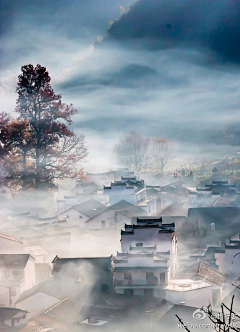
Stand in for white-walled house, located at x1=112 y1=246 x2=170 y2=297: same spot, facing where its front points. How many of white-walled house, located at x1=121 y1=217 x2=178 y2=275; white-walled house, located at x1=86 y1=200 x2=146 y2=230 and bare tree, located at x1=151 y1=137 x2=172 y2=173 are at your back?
3

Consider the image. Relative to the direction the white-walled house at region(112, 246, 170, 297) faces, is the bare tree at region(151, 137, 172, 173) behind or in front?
behind

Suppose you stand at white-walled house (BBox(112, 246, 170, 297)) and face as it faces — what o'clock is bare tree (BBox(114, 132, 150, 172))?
The bare tree is roughly at 6 o'clock from the white-walled house.

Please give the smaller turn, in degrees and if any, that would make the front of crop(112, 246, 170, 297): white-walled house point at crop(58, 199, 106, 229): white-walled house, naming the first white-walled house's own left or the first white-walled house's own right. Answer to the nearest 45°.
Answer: approximately 180°

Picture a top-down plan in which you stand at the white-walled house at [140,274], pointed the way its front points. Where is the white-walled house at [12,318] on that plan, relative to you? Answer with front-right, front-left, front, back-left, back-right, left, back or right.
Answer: front-right

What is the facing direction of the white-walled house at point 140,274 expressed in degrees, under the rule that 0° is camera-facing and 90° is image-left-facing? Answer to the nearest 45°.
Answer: approximately 0°

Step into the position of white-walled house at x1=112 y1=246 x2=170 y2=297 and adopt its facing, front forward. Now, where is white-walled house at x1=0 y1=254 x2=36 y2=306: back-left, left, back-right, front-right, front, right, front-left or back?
right

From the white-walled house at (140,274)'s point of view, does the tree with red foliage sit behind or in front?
behind

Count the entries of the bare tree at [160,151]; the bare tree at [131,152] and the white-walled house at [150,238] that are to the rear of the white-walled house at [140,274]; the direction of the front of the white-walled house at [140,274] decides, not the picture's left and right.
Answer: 3

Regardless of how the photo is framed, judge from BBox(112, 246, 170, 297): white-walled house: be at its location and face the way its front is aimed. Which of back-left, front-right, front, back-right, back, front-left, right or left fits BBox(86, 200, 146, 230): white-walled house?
back

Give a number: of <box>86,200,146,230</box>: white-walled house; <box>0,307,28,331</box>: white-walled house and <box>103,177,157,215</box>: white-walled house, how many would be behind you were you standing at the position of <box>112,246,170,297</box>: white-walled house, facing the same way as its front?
2

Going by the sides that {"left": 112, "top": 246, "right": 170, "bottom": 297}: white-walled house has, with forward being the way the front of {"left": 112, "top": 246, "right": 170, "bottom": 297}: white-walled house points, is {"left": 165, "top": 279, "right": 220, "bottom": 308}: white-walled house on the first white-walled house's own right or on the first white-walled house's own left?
on the first white-walled house's own left

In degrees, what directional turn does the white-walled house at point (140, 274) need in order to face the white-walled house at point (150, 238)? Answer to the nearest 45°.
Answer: approximately 180°

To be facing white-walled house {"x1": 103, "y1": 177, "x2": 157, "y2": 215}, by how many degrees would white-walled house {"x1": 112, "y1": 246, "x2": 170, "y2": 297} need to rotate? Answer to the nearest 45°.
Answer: approximately 180°
